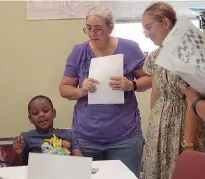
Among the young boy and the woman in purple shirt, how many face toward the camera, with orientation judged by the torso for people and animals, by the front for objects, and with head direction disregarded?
2

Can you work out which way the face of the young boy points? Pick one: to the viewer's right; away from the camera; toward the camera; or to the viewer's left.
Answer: toward the camera

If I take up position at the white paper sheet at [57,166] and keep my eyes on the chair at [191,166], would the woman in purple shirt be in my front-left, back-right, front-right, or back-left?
front-left

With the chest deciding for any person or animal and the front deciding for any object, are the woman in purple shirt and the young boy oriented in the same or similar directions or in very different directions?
same or similar directions

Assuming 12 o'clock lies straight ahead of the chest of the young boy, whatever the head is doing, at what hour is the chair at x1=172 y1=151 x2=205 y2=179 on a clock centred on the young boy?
The chair is roughly at 11 o'clock from the young boy.

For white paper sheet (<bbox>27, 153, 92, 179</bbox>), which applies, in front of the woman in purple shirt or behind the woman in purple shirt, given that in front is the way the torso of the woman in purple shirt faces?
in front

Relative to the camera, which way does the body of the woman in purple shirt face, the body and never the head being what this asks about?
toward the camera

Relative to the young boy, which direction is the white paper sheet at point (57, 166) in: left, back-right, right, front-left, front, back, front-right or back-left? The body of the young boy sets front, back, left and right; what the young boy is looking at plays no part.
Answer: front
